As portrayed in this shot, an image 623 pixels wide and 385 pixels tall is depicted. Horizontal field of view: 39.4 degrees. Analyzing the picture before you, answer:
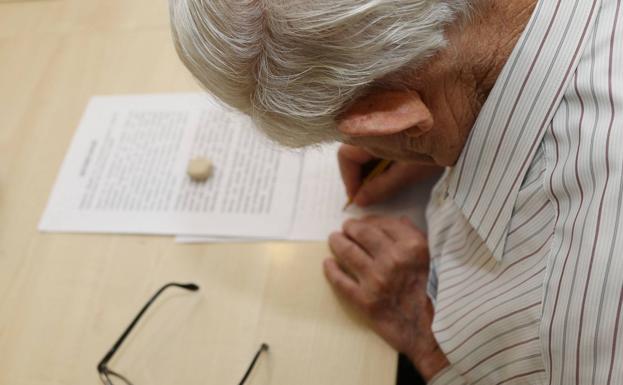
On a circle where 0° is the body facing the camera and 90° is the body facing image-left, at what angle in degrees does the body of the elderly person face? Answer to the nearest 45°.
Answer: approximately 90°

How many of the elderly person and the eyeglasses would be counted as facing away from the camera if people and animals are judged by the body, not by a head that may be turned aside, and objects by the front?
0

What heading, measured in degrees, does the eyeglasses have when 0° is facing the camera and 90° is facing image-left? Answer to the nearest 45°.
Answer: approximately 45°
